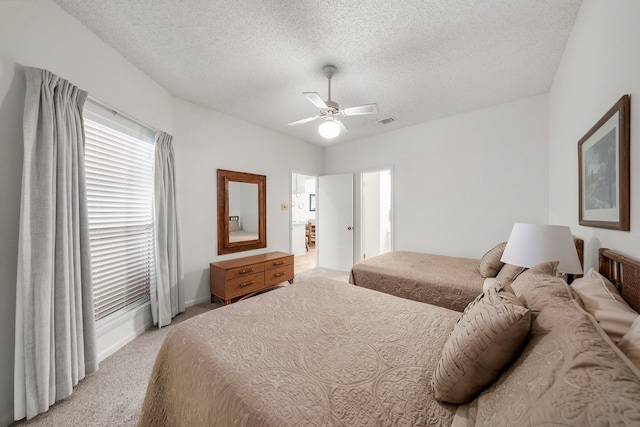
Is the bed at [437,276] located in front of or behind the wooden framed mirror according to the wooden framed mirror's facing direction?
in front

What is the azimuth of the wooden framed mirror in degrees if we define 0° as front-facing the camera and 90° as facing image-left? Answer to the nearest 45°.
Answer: approximately 315°

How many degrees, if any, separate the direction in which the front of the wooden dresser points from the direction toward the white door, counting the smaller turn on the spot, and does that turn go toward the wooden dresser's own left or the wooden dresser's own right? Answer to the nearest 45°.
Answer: approximately 90° to the wooden dresser's own left

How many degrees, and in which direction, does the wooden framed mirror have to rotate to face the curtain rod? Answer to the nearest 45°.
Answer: approximately 90° to its right

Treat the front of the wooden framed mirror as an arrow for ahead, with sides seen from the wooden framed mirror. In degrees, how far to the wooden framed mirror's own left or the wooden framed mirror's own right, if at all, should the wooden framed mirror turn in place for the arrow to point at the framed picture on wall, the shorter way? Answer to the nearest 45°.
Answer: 0° — it already faces it

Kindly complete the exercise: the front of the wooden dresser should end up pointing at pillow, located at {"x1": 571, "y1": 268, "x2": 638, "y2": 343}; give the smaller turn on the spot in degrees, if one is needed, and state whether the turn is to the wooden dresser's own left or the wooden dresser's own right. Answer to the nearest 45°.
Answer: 0° — it already faces it

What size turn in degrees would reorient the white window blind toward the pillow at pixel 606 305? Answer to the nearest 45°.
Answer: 0° — it already faces it

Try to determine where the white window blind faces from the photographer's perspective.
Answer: facing the viewer and to the right of the viewer

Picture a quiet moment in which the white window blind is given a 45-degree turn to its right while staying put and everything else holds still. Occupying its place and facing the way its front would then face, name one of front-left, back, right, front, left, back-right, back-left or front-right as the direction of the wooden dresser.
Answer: left

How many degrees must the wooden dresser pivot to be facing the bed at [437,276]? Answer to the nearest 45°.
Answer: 0° — it already faces it

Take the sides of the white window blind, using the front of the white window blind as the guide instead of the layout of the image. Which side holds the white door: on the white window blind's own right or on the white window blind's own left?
on the white window blind's own left

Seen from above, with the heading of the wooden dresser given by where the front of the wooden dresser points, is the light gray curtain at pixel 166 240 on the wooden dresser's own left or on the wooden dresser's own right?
on the wooden dresser's own right

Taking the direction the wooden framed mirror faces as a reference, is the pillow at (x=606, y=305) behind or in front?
in front

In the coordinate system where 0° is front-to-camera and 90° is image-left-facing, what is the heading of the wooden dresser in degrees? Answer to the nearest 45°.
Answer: approximately 315°
